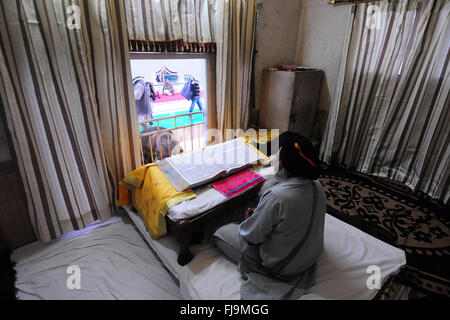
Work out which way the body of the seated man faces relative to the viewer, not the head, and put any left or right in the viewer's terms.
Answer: facing away from the viewer and to the left of the viewer

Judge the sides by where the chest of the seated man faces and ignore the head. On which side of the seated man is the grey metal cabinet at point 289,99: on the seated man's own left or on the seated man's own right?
on the seated man's own right

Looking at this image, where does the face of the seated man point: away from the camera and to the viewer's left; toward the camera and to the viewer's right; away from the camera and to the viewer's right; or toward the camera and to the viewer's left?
away from the camera and to the viewer's left

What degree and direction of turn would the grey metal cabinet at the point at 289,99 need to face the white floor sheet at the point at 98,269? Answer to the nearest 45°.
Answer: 0° — it already faces it
